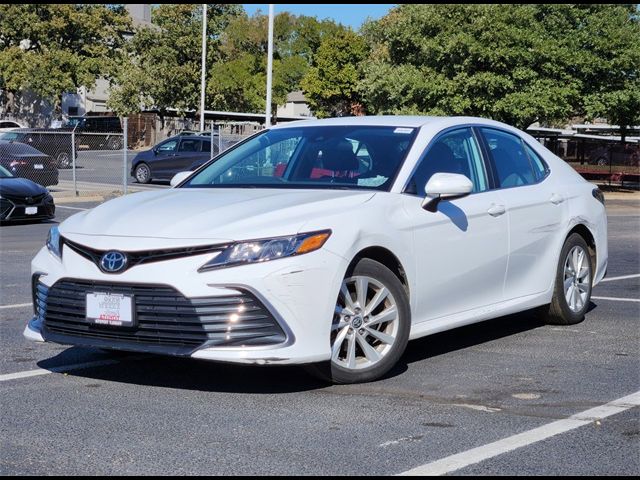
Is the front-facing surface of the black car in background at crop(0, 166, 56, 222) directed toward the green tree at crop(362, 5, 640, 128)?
no

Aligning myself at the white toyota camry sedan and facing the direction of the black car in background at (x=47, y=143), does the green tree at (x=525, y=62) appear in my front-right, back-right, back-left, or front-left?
front-right

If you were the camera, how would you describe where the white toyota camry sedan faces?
facing the viewer and to the left of the viewer

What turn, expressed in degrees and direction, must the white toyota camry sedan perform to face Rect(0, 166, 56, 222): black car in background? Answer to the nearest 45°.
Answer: approximately 90° to its right

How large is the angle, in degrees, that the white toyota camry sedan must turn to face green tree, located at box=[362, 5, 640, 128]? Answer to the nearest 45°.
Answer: approximately 135° to its right

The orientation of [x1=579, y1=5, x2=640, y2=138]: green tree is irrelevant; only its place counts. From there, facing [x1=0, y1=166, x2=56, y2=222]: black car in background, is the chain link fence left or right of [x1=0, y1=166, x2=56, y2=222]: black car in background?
right

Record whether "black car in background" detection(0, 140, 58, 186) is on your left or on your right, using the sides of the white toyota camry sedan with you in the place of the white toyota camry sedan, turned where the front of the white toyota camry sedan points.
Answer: on your right

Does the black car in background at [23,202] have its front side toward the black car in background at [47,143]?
no

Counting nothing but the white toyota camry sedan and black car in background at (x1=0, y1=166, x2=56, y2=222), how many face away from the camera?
0

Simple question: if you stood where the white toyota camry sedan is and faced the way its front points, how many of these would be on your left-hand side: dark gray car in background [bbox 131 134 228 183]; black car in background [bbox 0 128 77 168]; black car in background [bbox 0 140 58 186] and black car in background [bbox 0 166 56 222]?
0

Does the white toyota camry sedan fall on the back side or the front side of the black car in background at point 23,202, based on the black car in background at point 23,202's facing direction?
on the front side

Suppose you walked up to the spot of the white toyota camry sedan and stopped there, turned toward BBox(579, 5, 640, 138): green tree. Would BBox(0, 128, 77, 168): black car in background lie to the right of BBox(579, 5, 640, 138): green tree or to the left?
left

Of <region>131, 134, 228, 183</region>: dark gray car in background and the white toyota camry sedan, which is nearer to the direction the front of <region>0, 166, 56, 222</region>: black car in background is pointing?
the white toyota camry sedan

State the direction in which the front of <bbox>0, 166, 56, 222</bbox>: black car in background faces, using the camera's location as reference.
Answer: facing the viewer and to the right of the viewer

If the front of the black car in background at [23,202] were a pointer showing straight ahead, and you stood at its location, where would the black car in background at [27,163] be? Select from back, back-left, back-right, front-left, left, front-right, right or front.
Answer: back-left

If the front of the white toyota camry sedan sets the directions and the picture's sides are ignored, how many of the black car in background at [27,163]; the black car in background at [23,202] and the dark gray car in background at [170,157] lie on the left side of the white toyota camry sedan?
0
